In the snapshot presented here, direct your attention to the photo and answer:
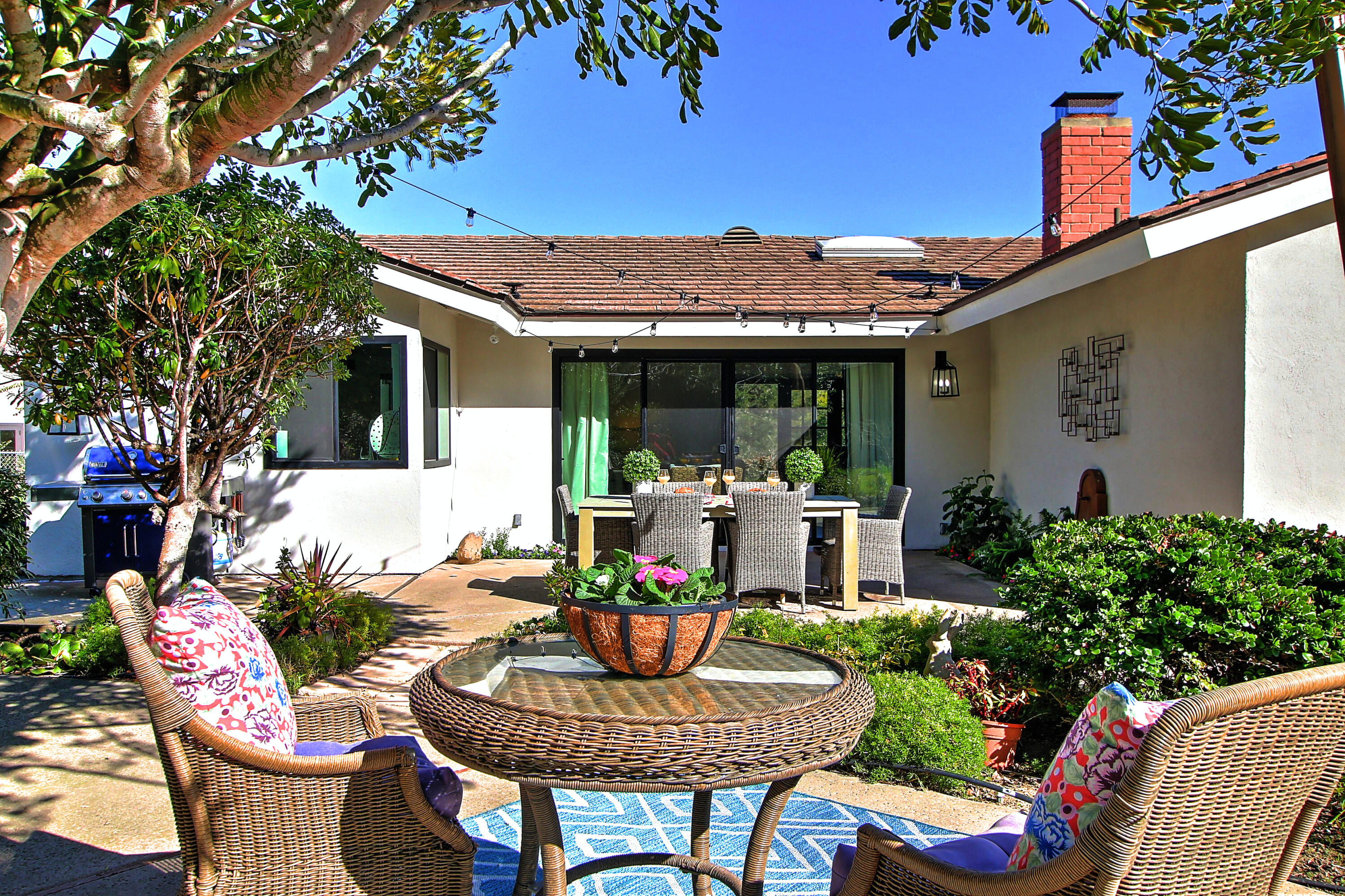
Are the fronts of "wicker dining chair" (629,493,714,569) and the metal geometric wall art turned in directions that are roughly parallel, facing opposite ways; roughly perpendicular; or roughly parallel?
roughly perpendicular

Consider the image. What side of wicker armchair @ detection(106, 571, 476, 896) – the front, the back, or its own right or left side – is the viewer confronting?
right

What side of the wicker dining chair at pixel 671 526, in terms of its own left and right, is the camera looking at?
back

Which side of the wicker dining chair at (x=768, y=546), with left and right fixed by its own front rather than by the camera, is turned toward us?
back

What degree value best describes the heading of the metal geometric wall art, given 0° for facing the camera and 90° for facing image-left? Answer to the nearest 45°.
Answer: approximately 45°

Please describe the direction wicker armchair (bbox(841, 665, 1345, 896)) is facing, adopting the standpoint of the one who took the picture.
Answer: facing away from the viewer and to the left of the viewer

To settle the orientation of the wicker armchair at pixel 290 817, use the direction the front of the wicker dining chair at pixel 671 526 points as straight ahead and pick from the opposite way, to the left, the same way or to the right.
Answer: to the right

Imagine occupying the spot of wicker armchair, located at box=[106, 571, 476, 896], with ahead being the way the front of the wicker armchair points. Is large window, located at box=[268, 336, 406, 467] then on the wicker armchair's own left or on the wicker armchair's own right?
on the wicker armchair's own left

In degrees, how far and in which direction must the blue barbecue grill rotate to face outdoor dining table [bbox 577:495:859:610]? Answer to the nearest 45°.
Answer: approximately 45° to its left
